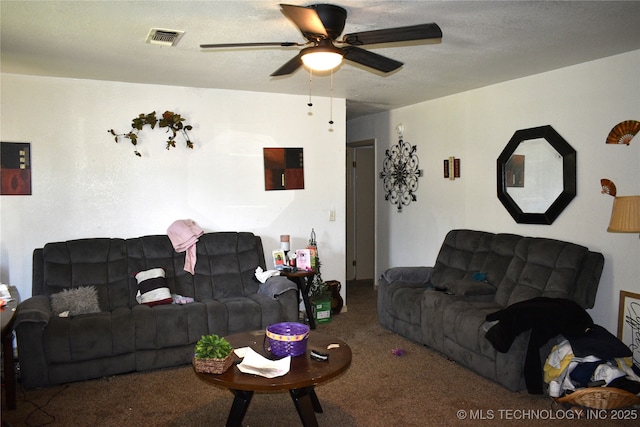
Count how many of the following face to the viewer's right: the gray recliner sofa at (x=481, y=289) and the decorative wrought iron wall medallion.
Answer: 0

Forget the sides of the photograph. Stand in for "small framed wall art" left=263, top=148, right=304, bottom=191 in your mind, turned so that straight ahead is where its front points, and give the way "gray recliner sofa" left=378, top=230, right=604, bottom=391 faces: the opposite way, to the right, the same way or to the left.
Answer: to the right

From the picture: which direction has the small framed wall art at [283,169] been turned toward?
toward the camera

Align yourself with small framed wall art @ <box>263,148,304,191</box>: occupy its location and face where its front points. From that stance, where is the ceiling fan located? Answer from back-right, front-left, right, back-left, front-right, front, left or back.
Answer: front

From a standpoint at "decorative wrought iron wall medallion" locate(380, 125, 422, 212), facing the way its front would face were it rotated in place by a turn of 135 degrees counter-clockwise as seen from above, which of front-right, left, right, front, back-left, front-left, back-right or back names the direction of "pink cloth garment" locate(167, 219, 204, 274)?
back-right

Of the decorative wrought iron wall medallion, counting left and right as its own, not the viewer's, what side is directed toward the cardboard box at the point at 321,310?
front

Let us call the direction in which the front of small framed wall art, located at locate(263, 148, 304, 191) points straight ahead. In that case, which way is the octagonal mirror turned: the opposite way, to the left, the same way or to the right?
to the right

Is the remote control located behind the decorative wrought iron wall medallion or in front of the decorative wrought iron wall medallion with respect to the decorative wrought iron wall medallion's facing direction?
in front

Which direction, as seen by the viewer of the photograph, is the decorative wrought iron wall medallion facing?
facing the viewer and to the left of the viewer
